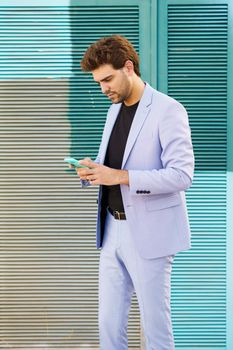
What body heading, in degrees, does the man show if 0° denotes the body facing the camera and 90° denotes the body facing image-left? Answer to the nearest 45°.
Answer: approximately 45°

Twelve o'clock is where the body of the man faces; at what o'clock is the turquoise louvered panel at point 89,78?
The turquoise louvered panel is roughly at 4 o'clock from the man.

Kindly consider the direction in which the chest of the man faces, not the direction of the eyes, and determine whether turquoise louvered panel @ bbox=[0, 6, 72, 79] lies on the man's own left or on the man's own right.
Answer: on the man's own right
